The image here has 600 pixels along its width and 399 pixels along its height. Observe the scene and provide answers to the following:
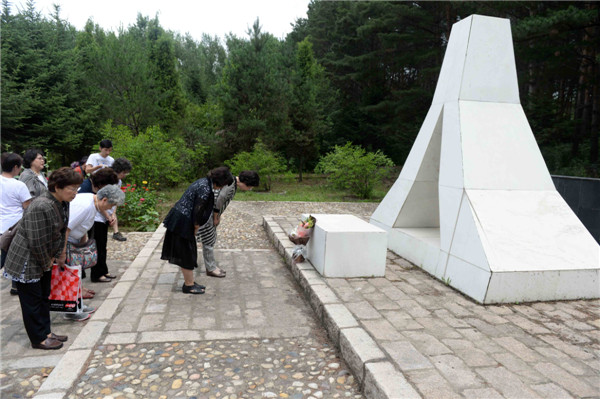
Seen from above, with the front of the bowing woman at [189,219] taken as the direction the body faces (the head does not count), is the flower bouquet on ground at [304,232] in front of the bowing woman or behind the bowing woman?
in front

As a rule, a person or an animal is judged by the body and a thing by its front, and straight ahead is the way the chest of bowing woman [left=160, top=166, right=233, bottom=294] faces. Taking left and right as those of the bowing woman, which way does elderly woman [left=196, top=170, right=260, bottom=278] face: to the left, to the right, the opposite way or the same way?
the same way

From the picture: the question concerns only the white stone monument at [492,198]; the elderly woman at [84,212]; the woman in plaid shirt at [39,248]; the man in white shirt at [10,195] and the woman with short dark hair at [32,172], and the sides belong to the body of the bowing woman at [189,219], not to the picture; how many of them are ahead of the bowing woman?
1

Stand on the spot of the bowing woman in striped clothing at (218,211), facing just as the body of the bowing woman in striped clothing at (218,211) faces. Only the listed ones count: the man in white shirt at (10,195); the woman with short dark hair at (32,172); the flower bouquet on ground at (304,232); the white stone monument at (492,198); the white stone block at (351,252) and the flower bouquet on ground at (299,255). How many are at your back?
2

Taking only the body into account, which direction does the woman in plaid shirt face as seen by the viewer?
to the viewer's right

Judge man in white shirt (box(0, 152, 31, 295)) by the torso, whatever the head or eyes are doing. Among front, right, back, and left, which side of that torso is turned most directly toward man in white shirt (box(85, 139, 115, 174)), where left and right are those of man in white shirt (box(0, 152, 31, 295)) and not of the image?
front

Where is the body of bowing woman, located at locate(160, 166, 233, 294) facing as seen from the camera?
to the viewer's right

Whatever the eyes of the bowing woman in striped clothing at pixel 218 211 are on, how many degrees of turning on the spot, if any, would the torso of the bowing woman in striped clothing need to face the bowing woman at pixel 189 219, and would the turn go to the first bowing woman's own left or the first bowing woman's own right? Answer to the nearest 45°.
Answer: approximately 135° to the first bowing woman's own right

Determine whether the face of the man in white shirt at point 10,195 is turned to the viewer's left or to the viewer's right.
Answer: to the viewer's right

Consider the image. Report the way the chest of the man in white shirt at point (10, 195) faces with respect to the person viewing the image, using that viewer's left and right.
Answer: facing away from the viewer and to the right of the viewer

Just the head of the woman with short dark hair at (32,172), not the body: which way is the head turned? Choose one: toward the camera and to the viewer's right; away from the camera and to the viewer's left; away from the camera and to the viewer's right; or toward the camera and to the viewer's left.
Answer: toward the camera and to the viewer's right

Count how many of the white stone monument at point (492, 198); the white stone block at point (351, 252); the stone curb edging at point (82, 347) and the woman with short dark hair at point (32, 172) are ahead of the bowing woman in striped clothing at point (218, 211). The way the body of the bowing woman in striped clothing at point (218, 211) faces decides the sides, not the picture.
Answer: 2

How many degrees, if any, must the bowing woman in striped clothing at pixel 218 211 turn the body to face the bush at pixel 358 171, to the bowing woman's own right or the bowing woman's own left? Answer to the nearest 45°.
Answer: approximately 45° to the bowing woman's own left

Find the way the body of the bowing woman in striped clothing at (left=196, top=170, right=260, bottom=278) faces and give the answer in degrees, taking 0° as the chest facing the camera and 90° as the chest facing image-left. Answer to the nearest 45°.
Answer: approximately 270°

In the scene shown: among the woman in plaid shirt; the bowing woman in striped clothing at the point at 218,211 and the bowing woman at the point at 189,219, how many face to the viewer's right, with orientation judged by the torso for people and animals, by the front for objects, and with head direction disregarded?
3

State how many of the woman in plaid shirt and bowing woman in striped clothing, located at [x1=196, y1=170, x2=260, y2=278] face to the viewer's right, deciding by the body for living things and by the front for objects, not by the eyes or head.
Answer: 2

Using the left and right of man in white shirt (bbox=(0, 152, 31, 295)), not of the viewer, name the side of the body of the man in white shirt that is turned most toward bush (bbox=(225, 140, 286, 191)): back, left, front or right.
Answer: front
